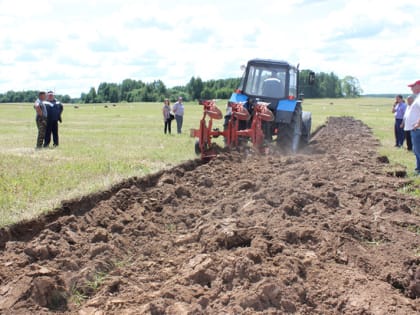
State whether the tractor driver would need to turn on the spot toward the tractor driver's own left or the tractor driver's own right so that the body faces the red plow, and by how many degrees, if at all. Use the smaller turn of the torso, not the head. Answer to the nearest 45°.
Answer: approximately 135° to the tractor driver's own left

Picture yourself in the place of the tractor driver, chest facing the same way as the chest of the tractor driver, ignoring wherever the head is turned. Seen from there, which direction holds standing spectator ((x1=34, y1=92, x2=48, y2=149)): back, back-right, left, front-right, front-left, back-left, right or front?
left

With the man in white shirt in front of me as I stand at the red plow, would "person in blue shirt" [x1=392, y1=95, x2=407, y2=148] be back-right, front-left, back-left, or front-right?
front-left

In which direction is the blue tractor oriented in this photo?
away from the camera

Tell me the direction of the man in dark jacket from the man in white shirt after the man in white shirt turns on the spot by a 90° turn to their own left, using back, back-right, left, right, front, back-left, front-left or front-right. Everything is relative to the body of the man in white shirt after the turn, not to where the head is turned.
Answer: right

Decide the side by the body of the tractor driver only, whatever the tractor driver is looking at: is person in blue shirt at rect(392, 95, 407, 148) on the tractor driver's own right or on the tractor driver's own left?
on the tractor driver's own right

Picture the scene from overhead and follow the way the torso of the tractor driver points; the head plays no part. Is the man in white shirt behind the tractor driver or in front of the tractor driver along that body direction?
behind

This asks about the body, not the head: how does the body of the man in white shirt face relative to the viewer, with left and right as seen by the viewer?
facing to the left of the viewer

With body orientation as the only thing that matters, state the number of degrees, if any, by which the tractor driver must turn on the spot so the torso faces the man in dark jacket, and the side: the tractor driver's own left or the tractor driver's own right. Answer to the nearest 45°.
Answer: approximately 90° to the tractor driver's own left

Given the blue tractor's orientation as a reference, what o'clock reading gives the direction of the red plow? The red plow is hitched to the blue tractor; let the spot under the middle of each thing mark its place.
The red plow is roughly at 7 o'clock from the blue tractor.

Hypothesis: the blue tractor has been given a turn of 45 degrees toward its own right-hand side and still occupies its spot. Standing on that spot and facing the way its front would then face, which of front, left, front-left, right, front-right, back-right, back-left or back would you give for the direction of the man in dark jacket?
back-left

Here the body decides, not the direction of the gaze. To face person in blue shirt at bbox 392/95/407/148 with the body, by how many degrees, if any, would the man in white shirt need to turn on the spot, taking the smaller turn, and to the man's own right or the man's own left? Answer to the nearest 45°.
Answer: approximately 90° to the man's own right

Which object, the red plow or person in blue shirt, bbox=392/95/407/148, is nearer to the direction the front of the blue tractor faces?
the person in blue shirt

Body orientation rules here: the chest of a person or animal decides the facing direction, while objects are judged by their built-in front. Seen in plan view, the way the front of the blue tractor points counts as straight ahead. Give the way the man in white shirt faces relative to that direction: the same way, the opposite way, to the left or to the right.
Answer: to the left

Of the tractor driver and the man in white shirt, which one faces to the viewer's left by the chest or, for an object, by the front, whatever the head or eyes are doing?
the man in white shirt

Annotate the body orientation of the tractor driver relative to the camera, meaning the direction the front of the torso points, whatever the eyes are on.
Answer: away from the camera

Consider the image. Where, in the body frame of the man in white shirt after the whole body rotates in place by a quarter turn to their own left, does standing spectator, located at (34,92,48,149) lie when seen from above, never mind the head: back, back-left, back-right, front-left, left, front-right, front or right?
right

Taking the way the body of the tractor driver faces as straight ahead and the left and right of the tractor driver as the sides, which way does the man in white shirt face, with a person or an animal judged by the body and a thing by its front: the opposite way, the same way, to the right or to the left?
to the left

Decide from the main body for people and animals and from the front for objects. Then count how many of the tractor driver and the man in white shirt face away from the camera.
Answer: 1
